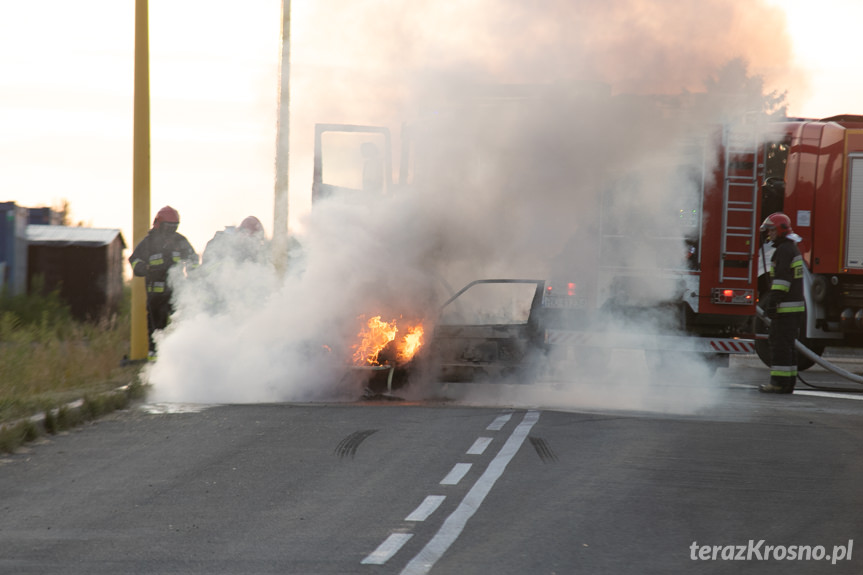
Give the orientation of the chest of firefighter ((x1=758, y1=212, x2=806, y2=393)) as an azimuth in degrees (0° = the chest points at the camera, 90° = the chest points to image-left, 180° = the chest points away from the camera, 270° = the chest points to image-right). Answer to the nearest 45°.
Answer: approximately 90°

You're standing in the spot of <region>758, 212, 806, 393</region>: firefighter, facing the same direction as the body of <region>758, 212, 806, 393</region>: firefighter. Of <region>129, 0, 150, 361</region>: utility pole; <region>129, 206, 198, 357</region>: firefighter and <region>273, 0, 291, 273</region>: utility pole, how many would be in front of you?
3

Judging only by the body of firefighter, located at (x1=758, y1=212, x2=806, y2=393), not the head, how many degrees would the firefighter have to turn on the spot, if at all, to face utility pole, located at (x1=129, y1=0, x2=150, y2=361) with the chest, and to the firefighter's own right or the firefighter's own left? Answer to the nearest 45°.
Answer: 0° — they already face it

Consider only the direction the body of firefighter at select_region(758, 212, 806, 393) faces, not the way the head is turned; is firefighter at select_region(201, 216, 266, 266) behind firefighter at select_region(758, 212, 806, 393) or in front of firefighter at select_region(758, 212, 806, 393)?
in front

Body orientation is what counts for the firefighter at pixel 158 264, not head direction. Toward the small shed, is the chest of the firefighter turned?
no

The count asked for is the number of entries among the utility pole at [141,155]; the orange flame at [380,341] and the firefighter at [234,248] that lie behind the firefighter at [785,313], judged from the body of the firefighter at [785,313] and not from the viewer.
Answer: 0

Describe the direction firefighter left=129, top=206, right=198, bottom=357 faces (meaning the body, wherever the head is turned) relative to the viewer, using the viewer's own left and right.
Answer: facing the viewer and to the right of the viewer

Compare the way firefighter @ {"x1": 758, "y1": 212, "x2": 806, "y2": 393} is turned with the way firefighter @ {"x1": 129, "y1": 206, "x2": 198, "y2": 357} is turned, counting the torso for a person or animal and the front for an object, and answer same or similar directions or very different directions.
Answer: very different directions

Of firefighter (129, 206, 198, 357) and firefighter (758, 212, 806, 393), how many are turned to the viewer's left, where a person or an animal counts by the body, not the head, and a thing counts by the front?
1

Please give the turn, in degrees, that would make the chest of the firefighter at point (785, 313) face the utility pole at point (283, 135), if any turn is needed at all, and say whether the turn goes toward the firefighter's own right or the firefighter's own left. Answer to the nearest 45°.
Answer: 0° — they already face it

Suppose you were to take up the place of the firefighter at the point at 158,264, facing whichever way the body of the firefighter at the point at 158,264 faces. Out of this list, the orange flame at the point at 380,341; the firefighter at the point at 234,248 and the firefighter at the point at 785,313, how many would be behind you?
0

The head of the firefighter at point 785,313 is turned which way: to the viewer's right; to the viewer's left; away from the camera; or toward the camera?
to the viewer's left

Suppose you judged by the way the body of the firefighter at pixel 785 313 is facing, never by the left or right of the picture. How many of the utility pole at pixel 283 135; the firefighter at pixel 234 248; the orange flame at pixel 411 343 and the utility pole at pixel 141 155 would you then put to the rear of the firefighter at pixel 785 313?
0

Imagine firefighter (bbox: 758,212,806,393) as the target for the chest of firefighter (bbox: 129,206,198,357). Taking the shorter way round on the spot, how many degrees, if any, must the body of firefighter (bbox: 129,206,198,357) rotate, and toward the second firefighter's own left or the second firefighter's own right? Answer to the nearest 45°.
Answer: approximately 45° to the second firefighter's own left
